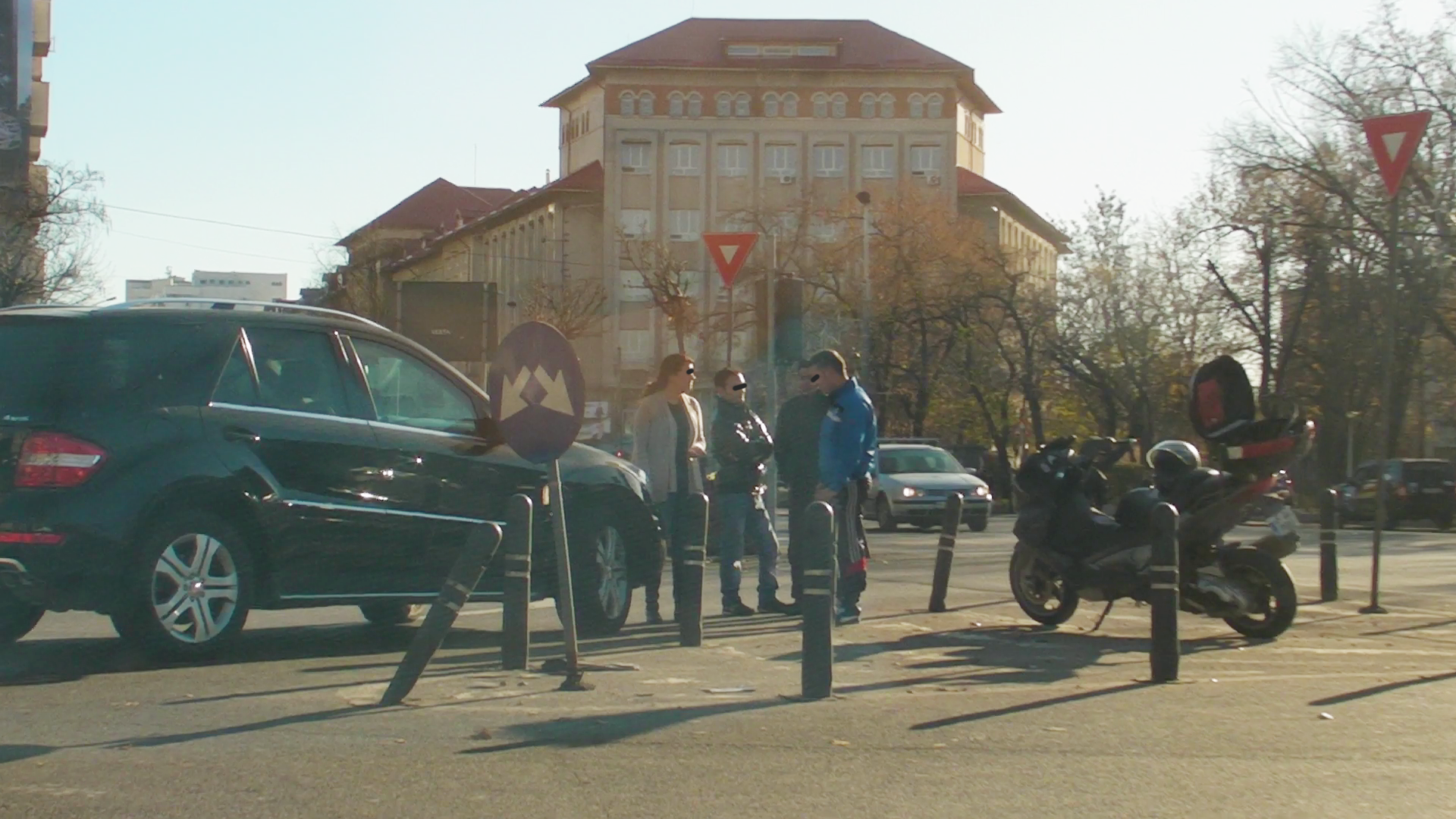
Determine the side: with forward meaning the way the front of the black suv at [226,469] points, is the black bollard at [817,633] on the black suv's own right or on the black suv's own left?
on the black suv's own right

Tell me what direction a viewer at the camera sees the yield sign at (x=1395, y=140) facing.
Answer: facing the viewer and to the left of the viewer

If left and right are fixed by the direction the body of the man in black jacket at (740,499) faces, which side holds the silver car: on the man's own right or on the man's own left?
on the man's own left

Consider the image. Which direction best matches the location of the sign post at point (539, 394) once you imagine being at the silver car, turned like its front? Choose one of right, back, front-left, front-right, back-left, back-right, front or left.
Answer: front-right

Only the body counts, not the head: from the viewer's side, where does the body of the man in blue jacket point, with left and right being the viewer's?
facing to the left of the viewer

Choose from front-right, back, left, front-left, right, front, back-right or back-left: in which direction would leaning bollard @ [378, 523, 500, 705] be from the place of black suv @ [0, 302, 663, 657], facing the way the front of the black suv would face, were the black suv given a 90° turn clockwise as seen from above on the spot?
front

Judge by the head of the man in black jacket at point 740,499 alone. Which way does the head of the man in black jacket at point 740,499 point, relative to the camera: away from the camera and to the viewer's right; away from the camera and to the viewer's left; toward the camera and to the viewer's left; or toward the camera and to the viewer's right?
toward the camera and to the viewer's right

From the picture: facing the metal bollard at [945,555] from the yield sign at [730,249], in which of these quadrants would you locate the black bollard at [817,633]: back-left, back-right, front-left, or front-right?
front-right

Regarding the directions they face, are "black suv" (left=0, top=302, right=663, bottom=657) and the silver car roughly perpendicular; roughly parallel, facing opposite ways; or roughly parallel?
roughly perpendicular

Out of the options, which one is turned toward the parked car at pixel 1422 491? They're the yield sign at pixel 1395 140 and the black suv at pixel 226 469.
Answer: the black suv

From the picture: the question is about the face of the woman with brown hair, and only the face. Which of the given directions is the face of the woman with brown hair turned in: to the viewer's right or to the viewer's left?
to the viewer's right

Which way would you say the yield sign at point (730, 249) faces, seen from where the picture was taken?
facing the viewer

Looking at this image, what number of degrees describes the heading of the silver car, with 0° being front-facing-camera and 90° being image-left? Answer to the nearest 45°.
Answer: approximately 315°

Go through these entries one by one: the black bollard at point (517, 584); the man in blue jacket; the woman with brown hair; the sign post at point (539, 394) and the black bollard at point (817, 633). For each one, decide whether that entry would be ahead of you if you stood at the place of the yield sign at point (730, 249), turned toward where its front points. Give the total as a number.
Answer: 5

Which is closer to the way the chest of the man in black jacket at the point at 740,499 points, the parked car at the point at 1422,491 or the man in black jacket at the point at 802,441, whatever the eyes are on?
the man in black jacket

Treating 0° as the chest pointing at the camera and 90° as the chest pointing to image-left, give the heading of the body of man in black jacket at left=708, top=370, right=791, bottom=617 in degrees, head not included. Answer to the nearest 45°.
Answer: approximately 315°

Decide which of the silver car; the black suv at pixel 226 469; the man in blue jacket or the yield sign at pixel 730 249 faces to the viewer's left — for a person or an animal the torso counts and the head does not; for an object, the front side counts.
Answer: the man in blue jacket

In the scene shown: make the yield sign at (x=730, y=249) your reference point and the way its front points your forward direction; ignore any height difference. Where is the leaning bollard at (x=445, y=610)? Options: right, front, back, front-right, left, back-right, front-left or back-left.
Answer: front

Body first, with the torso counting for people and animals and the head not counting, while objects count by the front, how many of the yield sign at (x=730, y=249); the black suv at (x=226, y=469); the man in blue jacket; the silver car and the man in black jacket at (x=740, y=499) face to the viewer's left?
1

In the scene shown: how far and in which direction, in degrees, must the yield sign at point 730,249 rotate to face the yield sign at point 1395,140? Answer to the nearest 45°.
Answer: approximately 45° to its left

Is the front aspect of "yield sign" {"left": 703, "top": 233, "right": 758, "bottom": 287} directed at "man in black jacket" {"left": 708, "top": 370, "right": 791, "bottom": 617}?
yes
